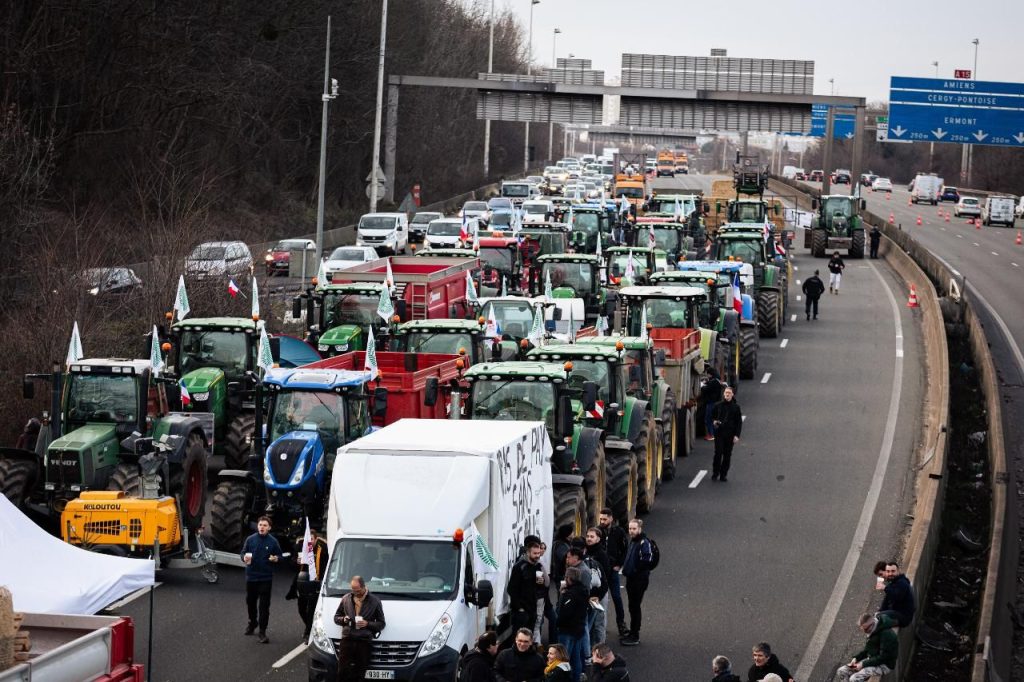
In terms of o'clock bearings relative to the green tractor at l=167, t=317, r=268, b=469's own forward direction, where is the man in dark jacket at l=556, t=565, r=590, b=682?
The man in dark jacket is roughly at 10 o'clock from the green tractor.

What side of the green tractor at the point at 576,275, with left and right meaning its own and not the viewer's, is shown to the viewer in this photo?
front

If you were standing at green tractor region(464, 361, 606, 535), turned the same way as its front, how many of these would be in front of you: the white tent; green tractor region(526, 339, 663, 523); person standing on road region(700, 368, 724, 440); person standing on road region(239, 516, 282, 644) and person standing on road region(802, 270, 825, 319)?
2

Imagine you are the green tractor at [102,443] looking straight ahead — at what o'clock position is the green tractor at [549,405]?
the green tractor at [549,405] is roughly at 8 o'clock from the green tractor at [102,443].

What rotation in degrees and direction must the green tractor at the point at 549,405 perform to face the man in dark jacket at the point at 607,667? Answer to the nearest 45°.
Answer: approximately 45° to its left

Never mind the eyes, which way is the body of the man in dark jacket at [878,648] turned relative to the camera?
to the viewer's left

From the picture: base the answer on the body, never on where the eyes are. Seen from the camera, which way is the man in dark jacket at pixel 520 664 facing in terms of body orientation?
toward the camera

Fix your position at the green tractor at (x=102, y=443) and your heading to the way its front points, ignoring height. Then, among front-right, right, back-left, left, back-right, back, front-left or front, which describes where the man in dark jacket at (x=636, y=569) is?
left

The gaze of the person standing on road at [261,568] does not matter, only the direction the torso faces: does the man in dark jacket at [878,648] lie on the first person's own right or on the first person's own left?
on the first person's own left

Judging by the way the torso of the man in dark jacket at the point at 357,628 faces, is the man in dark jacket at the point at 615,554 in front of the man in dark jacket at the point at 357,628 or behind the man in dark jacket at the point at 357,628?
behind

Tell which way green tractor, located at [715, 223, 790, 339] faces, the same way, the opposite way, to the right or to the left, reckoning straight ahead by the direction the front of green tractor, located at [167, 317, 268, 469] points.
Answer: the same way

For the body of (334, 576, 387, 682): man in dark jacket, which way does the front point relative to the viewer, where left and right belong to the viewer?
facing the viewer

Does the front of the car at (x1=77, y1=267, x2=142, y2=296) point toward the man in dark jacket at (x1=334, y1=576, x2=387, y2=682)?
no

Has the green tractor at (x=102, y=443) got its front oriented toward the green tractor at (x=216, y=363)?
no

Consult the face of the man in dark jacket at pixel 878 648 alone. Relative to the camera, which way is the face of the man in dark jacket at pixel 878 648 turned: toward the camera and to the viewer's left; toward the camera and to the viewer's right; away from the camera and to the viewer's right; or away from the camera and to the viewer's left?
toward the camera and to the viewer's left

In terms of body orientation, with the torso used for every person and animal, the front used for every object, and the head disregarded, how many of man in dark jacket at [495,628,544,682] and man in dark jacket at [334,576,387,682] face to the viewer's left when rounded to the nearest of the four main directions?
0

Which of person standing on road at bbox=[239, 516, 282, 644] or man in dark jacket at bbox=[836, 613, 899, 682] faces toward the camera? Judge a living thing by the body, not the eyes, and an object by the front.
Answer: the person standing on road

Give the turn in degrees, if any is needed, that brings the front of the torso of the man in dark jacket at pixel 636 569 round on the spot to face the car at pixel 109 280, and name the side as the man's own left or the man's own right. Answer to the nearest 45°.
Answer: approximately 90° to the man's own right
